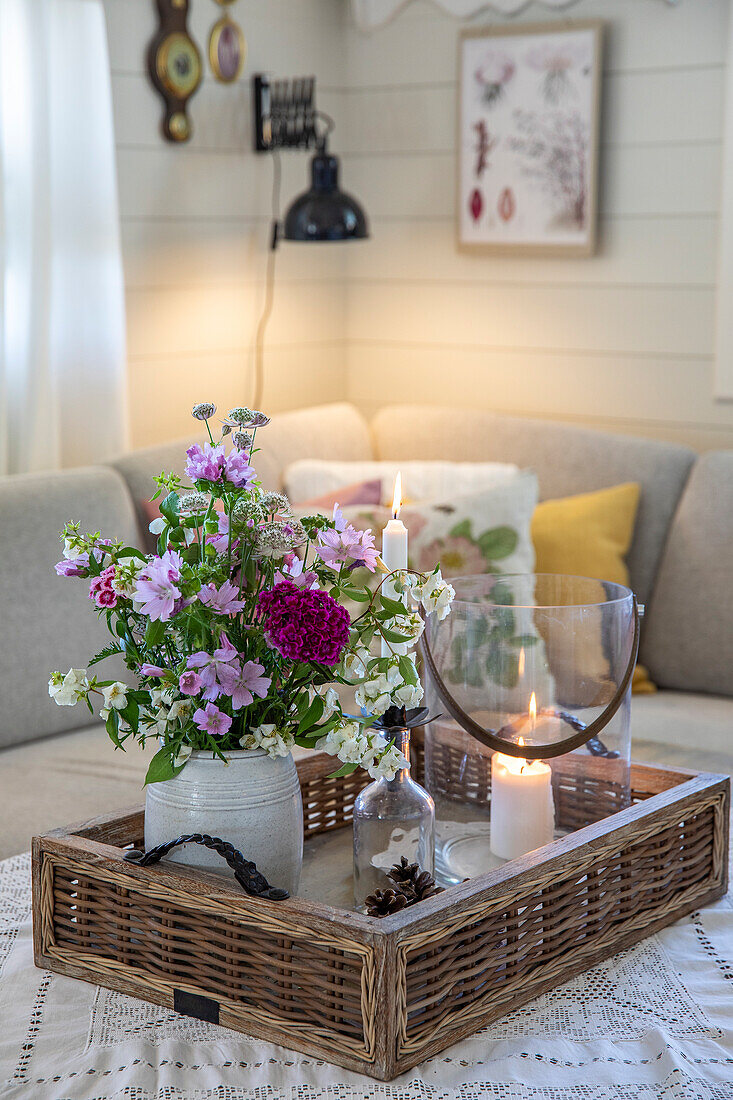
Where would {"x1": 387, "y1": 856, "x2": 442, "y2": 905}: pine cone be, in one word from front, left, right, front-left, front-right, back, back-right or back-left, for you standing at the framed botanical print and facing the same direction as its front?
front-left

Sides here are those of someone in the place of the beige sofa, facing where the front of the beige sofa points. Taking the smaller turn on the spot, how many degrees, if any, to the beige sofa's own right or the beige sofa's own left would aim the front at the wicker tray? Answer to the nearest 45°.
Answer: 0° — it already faces it

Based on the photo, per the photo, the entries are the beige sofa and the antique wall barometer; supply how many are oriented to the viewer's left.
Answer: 0

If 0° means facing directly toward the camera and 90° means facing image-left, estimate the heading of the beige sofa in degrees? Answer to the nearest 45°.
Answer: approximately 0°

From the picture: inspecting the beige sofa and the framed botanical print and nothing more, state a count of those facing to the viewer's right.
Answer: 0

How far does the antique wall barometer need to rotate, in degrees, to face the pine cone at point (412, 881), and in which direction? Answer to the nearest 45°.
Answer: approximately 45° to its right

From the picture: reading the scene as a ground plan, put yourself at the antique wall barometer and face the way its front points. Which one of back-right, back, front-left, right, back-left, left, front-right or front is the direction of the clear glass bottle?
front-right

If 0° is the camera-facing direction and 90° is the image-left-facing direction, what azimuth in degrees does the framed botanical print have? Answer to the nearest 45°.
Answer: approximately 45°

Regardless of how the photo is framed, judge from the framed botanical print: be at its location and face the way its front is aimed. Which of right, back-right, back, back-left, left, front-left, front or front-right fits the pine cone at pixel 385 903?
front-left

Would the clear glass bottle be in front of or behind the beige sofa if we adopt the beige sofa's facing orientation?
in front

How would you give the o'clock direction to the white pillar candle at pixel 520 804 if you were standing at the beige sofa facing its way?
The white pillar candle is roughly at 12 o'clock from the beige sofa.
